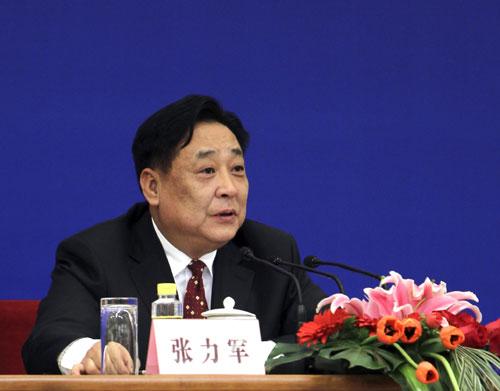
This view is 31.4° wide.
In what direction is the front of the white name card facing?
toward the camera

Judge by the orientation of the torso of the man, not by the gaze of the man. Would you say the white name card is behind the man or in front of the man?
in front

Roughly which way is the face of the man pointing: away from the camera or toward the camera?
toward the camera

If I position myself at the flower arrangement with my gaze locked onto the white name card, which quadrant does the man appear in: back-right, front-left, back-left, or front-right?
front-right

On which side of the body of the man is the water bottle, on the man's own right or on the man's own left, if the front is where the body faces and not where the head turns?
on the man's own right

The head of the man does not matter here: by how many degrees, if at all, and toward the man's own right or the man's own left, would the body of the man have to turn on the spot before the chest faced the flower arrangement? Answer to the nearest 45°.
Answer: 0° — they already face it

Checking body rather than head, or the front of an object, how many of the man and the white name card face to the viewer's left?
0

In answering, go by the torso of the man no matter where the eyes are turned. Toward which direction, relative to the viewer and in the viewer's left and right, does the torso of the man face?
facing the viewer and to the right of the viewer
